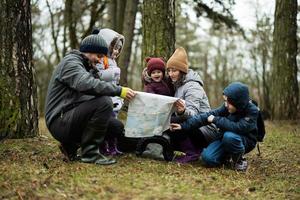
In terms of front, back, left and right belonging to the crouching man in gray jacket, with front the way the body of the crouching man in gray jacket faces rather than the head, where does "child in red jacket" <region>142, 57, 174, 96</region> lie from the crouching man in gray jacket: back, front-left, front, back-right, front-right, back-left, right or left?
front-left

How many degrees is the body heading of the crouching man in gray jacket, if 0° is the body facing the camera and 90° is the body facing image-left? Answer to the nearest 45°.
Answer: approximately 270°

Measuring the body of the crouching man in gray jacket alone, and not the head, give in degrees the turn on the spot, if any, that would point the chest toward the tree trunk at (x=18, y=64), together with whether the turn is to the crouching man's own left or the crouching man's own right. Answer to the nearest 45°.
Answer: approximately 135° to the crouching man's own left

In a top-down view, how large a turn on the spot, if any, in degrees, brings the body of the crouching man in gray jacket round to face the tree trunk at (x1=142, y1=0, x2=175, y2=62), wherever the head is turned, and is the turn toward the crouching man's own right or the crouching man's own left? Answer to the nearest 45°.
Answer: approximately 45° to the crouching man's own left

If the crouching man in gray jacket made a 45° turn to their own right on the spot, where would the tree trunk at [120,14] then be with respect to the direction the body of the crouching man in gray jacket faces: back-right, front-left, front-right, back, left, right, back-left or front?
back-left

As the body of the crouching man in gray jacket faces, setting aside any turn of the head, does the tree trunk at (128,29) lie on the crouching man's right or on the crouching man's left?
on the crouching man's left

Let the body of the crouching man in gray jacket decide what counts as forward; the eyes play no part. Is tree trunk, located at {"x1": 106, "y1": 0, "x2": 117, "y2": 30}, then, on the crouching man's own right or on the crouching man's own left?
on the crouching man's own left

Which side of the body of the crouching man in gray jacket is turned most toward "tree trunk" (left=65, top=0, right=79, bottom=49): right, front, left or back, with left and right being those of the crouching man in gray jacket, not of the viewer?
left
